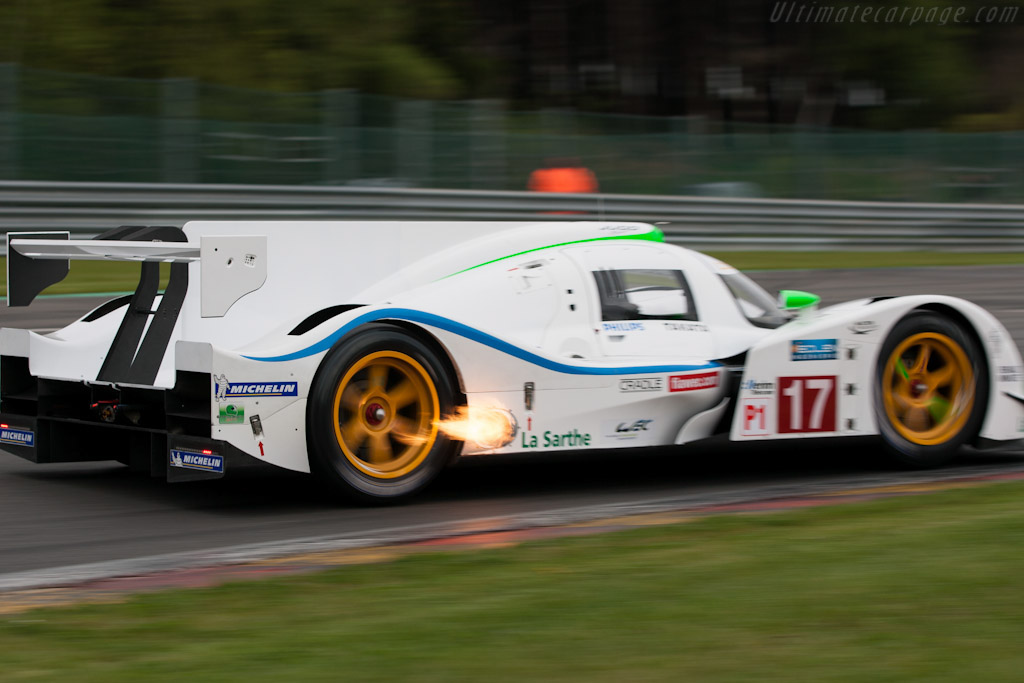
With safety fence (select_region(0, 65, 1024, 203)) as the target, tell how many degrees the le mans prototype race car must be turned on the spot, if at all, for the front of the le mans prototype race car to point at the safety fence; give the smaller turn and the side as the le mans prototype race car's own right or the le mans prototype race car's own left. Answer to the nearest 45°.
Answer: approximately 45° to the le mans prototype race car's own left

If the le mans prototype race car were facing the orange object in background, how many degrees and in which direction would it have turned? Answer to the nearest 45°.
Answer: approximately 45° to its left

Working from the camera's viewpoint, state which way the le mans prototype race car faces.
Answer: facing away from the viewer and to the right of the viewer

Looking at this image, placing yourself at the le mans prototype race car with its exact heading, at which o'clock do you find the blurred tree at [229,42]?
The blurred tree is roughly at 10 o'clock from the le mans prototype race car.
